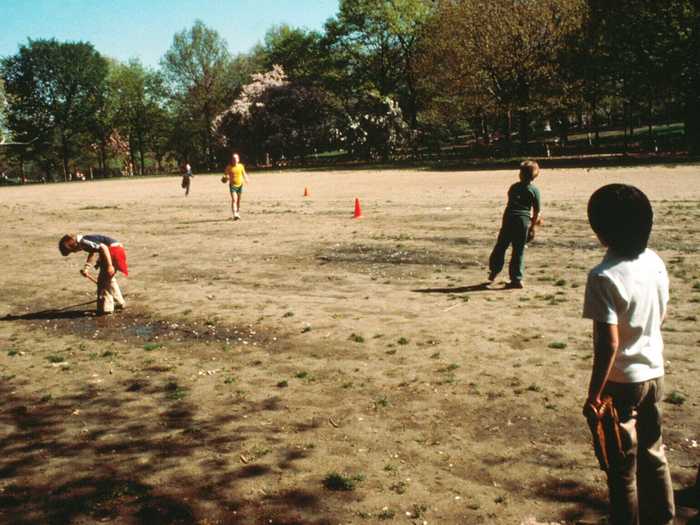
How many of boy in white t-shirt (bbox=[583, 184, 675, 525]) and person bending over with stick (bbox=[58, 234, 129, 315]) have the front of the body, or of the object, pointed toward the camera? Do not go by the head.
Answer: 0

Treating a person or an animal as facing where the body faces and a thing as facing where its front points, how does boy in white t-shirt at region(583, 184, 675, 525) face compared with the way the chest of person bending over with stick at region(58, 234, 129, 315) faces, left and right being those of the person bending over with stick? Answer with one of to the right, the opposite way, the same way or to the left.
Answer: to the right

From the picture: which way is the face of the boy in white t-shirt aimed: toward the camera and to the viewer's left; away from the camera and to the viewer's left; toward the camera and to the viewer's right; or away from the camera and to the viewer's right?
away from the camera and to the viewer's left

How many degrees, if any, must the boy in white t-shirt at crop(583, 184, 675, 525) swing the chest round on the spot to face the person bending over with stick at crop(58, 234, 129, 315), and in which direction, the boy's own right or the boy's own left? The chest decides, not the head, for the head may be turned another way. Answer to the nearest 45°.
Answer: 0° — they already face them

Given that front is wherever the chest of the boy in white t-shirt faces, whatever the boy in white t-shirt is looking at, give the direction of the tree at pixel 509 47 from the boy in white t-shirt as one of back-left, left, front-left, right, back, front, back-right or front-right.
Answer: front-right

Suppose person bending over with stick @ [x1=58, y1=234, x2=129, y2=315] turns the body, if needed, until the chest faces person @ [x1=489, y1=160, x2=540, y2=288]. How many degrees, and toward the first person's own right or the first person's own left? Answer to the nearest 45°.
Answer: approximately 180°

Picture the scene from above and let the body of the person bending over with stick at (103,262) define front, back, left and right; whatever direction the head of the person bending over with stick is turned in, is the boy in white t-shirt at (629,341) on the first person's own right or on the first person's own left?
on the first person's own left

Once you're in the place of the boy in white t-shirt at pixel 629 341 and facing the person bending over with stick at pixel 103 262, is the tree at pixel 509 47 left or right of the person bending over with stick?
right

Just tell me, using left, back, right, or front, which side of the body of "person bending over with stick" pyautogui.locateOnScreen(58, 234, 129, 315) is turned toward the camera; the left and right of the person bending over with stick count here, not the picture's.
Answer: left

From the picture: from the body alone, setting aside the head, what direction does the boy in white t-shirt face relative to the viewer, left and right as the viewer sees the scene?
facing away from the viewer and to the left of the viewer
